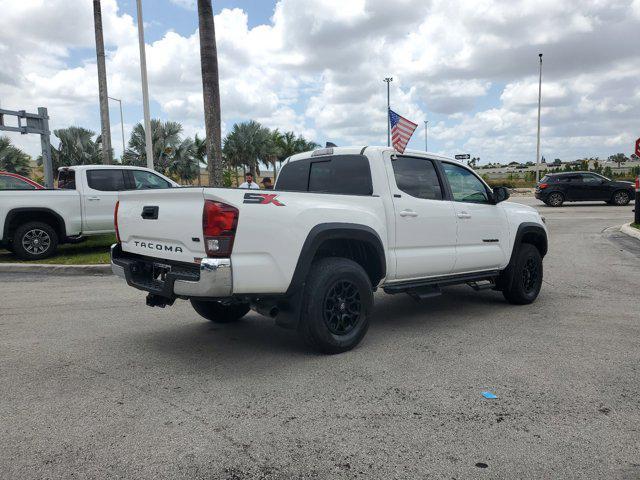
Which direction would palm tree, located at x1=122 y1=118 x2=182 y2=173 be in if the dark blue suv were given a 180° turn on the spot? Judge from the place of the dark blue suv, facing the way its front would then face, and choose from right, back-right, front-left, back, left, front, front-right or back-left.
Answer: front

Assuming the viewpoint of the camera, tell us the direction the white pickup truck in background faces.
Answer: facing to the right of the viewer

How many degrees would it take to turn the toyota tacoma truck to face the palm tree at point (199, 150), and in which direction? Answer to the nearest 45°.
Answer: approximately 45° to its left

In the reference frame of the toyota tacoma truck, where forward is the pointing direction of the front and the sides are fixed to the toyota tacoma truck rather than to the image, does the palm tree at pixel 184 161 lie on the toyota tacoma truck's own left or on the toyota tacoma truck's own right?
on the toyota tacoma truck's own left

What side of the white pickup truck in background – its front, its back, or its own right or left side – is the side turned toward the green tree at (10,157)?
left

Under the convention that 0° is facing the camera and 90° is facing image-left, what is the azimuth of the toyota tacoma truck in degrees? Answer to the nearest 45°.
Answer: approximately 225°

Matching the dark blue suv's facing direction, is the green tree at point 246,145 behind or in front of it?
behind

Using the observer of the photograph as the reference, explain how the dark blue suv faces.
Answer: facing to the right of the viewer

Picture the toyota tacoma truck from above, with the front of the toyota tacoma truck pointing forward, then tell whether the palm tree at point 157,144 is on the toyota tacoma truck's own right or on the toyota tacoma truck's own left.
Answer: on the toyota tacoma truck's own left

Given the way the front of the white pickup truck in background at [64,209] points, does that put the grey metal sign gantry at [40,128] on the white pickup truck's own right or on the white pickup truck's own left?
on the white pickup truck's own left
